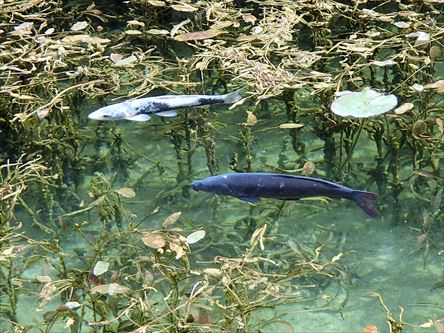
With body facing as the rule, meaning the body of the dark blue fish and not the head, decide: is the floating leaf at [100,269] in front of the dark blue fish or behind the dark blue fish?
in front

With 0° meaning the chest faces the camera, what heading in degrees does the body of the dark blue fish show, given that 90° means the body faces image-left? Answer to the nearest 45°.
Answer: approximately 90°

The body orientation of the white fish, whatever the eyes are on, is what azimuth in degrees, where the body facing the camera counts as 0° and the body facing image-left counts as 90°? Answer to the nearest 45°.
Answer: approximately 90°

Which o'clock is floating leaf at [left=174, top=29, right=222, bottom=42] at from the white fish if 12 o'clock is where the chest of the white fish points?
The floating leaf is roughly at 4 o'clock from the white fish.

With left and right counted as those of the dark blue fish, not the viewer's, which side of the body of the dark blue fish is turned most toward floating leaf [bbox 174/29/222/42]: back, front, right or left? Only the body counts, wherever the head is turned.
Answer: right

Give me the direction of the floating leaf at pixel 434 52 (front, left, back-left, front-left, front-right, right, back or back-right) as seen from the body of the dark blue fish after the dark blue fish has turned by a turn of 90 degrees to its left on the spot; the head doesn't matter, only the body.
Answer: back-left

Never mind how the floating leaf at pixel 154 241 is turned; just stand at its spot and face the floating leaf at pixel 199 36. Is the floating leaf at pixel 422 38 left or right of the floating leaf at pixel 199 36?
right

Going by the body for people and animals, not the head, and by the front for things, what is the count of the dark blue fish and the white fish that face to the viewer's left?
2

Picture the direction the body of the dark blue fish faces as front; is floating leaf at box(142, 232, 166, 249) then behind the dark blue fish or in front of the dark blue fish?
in front

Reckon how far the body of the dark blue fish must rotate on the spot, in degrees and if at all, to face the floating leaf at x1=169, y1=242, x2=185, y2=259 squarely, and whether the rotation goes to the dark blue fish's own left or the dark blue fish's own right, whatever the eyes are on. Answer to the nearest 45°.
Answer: approximately 45° to the dark blue fish's own left

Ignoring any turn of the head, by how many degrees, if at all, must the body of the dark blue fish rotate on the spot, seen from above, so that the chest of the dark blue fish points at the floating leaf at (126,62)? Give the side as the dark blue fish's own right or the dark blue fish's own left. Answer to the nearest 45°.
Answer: approximately 45° to the dark blue fish's own right
